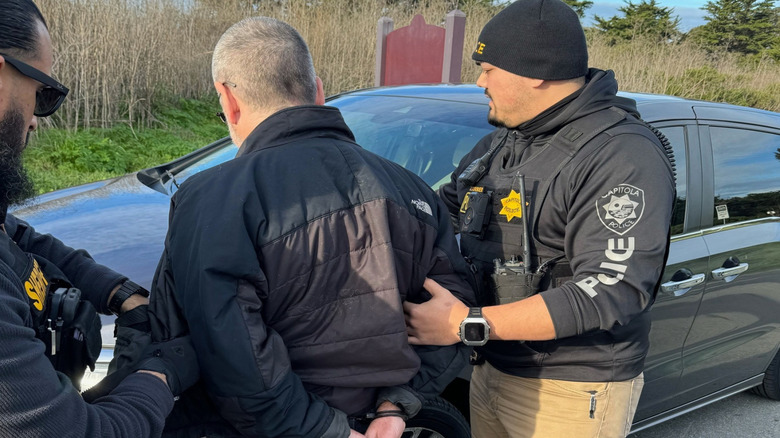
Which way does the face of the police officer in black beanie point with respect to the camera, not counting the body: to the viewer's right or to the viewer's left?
to the viewer's left

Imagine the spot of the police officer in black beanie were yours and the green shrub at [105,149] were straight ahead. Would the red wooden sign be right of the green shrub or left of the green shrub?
right

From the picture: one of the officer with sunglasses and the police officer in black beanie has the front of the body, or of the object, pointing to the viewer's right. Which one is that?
the officer with sunglasses

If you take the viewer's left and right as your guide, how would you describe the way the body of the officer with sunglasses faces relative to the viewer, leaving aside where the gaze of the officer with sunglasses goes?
facing to the right of the viewer

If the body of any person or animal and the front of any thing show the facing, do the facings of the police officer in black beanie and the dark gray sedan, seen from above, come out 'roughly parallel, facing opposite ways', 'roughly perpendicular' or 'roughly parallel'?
roughly parallel

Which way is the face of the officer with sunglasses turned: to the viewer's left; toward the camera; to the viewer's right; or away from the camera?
to the viewer's right

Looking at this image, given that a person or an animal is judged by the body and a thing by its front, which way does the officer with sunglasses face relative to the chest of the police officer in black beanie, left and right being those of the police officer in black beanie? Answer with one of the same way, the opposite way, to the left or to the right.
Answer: the opposite way

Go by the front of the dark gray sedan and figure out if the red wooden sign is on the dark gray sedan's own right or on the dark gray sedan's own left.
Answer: on the dark gray sedan's own right

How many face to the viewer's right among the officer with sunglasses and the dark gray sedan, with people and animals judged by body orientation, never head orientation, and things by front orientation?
1

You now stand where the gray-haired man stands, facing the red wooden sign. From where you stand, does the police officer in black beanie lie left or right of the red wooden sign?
right

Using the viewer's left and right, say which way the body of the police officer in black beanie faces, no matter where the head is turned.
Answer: facing the viewer and to the left of the viewer

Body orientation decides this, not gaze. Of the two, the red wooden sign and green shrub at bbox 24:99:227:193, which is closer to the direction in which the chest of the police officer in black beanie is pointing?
the green shrub

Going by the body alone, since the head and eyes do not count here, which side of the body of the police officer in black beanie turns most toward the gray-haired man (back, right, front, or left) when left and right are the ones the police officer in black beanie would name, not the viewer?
front
